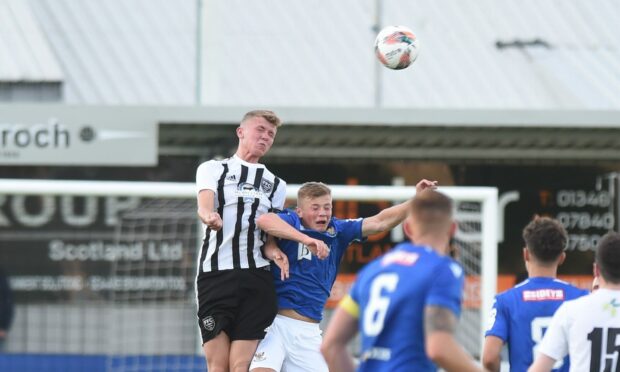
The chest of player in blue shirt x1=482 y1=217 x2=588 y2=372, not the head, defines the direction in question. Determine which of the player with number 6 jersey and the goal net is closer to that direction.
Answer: the goal net

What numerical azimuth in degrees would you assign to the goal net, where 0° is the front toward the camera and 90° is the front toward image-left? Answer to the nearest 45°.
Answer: approximately 0°

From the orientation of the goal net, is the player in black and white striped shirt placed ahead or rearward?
ahead

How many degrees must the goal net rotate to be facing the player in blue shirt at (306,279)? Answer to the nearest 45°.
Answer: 0° — it already faces them

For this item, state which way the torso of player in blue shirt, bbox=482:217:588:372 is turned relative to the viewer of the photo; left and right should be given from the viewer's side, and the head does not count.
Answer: facing away from the viewer

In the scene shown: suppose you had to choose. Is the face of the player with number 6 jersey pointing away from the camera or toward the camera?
away from the camera

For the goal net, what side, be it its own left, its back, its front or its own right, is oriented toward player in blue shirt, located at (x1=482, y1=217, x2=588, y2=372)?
front

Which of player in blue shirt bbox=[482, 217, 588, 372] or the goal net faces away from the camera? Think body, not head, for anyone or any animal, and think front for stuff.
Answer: the player in blue shirt

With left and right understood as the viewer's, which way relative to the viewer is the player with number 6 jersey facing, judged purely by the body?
facing away from the viewer and to the right of the viewer

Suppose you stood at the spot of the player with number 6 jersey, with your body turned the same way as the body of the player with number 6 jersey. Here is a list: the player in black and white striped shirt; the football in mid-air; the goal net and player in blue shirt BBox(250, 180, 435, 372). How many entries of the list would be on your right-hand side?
0

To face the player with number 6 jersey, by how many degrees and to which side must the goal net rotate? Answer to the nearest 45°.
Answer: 0° — it already faces them

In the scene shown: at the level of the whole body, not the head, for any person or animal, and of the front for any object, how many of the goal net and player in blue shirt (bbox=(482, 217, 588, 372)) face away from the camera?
1

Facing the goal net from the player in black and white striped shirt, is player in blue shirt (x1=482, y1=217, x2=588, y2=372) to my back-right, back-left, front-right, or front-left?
back-right

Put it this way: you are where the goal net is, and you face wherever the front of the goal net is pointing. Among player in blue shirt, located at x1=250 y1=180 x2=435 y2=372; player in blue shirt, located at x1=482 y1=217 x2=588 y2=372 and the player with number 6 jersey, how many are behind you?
0
